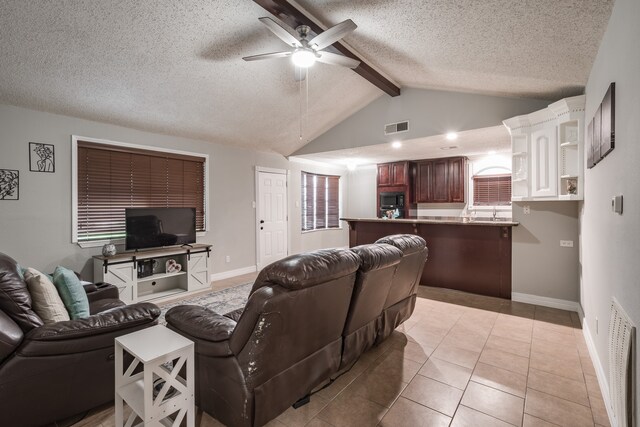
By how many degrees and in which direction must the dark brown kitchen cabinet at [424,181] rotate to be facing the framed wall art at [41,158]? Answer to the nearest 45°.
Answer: approximately 45° to its right

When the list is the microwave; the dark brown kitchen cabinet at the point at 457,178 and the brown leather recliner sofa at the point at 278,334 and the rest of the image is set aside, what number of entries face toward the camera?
2

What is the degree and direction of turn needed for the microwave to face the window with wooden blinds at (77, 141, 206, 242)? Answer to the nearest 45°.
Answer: approximately 45° to its right

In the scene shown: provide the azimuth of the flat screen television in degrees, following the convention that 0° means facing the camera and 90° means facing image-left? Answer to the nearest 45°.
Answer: approximately 315°

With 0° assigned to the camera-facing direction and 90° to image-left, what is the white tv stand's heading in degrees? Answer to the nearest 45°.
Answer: approximately 315°

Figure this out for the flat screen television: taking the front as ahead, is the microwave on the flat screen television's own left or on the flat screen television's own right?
on the flat screen television's own left

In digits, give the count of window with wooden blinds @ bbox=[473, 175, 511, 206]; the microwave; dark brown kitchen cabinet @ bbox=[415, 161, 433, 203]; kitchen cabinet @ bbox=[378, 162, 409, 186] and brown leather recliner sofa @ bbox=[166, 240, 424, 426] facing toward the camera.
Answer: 4

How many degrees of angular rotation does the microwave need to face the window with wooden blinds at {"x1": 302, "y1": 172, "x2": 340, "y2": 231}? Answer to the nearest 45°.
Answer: approximately 90° to its right

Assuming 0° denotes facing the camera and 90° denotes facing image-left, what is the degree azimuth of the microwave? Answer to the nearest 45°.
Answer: approximately 0°

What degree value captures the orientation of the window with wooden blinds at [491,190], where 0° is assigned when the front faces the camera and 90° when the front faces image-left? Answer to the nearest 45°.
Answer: approximately 0°
